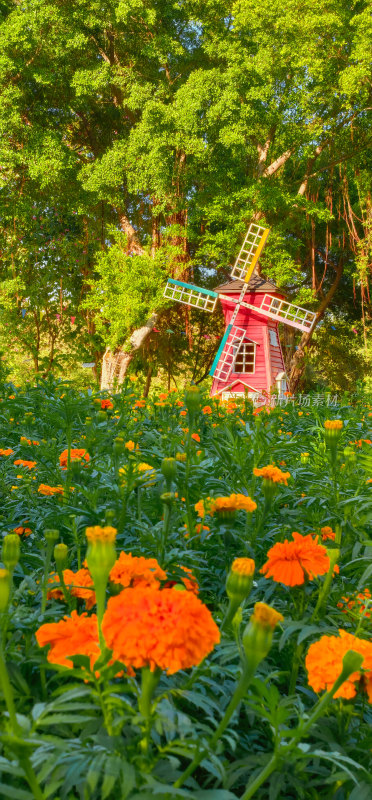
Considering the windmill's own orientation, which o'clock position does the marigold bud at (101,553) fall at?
The marigold bud is roughly at 12 o'clock from the windmill.

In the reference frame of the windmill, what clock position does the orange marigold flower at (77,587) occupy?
The orange marigold flower is roughly at 12 o'clock from the windmill.

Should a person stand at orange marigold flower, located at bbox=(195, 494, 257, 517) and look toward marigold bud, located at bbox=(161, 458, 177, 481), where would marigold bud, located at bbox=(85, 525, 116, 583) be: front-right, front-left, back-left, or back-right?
back-left

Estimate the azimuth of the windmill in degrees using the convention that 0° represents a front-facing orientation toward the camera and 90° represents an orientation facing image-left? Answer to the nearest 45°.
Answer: approximately 0°

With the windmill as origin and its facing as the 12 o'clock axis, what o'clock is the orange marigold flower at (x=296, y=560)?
The orange marigold flower is roughly at 12 o'clock from the windmill.

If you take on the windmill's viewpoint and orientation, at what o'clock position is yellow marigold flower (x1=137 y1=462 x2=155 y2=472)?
The yellow marigold flower is roughly at 12 o'clock from the windmill.

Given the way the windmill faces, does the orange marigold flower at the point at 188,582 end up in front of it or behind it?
in front

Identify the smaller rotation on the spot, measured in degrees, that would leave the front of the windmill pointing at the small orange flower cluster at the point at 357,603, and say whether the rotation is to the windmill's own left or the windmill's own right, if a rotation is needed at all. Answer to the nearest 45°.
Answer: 0° — it already faces it

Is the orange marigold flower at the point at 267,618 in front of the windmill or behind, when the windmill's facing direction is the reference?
in front

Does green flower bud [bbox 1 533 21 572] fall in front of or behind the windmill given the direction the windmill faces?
in front

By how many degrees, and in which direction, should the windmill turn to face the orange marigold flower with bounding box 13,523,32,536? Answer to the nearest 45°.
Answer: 0° — it already faces it
